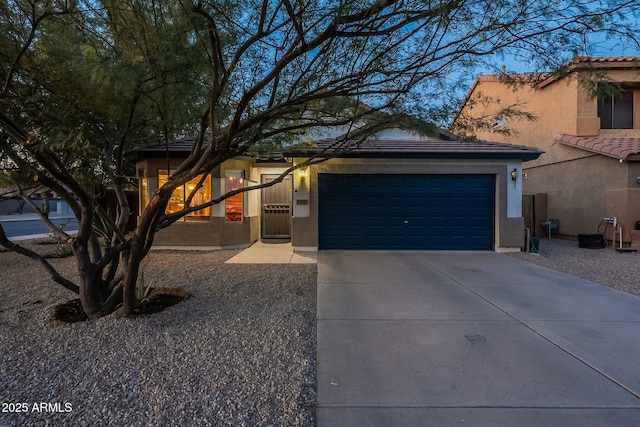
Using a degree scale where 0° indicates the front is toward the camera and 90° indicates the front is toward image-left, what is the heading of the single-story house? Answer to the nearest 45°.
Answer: approximately 0°

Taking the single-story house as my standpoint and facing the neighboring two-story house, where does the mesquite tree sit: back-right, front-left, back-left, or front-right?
back-right

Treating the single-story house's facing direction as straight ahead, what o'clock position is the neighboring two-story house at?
The neighboring two-story house is roughly at 8 o'clock from the single-story house.

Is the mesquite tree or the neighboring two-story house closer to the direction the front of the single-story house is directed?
the mesquite tree

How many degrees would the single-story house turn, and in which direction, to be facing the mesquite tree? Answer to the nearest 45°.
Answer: approximately 45° to its right
